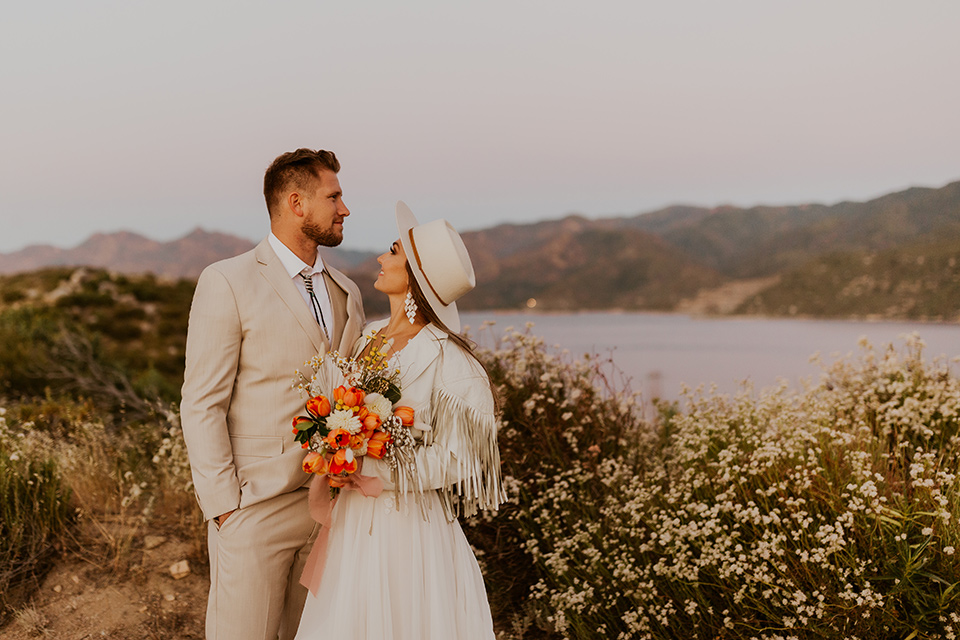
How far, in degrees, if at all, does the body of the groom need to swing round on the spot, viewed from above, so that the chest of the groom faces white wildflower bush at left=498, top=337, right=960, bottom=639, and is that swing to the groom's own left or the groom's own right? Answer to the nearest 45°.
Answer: approximately 45° to the groom's own left

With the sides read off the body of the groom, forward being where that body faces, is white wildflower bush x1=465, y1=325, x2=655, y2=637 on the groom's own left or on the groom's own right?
on the groom's own left

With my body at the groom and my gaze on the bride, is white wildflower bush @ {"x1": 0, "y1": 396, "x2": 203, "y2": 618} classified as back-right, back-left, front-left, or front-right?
back-left

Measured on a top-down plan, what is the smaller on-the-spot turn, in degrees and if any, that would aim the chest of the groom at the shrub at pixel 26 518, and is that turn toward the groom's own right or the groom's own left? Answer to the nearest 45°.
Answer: approximately 180°

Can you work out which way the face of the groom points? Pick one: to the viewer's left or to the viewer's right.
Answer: to the viewer's right

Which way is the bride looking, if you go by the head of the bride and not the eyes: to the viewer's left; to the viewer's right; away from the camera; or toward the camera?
to the viewer's left

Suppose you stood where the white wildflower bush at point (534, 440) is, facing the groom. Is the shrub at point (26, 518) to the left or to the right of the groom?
right

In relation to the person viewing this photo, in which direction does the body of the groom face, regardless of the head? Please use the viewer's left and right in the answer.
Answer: facing the viewer and to the right of the viewer
